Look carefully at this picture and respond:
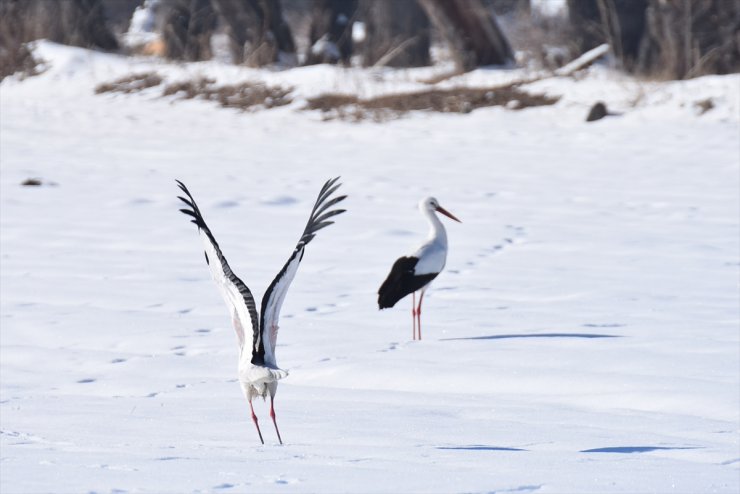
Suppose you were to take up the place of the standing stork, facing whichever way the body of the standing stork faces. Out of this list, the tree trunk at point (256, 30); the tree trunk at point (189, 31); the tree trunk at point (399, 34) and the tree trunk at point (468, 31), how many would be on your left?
4

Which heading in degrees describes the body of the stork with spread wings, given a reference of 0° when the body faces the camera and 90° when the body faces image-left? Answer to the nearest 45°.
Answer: approximately 180°

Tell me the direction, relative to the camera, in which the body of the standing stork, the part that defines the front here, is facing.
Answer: to the viewer's right

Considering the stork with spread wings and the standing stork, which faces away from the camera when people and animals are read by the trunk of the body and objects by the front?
the stork with spread wings

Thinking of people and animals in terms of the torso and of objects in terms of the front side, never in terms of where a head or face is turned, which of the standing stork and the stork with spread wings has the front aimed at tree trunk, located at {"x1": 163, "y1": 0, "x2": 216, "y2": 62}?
the stork with spread wings

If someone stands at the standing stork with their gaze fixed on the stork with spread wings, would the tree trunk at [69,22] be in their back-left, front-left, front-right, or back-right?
back-right

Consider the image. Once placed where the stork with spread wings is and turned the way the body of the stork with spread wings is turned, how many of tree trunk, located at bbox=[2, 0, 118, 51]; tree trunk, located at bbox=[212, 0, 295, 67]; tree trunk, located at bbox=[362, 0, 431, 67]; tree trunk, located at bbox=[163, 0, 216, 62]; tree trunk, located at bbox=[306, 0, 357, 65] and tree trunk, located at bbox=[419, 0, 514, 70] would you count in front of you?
6

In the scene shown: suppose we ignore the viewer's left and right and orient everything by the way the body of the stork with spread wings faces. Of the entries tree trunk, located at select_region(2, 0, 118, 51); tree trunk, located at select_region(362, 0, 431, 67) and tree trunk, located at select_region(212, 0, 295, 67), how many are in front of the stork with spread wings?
3

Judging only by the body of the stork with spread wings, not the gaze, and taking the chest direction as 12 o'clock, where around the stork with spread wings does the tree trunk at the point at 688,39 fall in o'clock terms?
The tree trunk is roughly at 1 o'clock from the stork with spread wings.

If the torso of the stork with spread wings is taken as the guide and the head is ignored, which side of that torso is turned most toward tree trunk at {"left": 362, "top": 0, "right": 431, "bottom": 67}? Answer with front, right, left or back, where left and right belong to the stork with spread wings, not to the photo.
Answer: front

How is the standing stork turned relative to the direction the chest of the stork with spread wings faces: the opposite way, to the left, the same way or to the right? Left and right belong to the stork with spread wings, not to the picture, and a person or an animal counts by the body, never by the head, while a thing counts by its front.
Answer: to the right

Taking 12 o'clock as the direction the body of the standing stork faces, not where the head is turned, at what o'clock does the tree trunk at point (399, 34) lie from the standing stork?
The tree trunk is roughly at 9 o'clock from the standing stork.

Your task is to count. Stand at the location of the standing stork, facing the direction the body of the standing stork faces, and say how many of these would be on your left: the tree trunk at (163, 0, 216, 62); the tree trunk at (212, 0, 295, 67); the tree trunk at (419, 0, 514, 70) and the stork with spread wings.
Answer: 3

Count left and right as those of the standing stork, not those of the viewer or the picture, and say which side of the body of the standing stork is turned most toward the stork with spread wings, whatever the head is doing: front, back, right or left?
right

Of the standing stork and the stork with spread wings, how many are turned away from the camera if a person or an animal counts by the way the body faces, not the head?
1

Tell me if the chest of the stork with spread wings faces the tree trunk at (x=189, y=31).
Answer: yes

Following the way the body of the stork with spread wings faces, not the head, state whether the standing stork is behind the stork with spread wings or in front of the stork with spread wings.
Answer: in front
